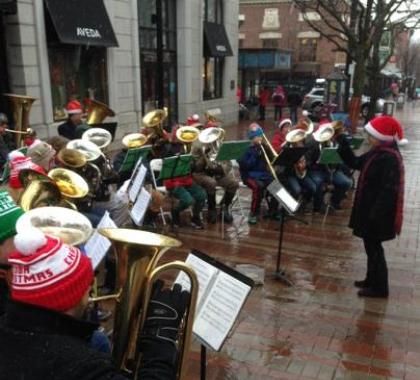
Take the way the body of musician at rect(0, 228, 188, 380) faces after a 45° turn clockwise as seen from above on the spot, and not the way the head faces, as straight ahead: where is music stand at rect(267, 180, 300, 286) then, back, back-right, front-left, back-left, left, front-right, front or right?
front-left

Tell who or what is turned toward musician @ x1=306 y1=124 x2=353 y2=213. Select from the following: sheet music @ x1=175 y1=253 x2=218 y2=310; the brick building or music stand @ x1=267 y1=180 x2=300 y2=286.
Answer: the brick building

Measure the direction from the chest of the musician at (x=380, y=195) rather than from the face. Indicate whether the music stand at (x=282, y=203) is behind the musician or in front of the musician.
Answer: in front

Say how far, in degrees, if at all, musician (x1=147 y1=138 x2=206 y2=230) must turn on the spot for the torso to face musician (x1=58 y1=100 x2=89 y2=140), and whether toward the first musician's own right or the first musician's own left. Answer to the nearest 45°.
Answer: approximately 180°

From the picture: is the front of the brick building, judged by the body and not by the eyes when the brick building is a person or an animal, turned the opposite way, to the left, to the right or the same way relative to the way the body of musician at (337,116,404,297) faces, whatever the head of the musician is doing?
to the left

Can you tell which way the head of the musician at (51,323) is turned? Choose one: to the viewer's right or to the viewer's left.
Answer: to the viewer's right

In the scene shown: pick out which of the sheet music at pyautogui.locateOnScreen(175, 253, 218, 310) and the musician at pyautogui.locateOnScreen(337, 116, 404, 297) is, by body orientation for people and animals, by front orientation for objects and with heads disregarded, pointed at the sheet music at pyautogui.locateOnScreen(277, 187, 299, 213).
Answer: the musician

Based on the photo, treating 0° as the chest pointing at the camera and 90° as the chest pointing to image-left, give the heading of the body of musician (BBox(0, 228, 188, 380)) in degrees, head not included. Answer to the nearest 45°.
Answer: approximately 225°

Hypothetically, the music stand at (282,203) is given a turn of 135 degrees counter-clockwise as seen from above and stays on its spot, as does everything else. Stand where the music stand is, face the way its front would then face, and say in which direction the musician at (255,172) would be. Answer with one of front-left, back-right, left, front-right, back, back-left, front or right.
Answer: front

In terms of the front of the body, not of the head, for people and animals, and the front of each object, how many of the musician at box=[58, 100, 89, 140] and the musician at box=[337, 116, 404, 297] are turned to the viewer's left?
1

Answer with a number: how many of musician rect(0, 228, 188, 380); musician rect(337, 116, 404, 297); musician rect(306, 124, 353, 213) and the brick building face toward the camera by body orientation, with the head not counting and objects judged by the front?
2

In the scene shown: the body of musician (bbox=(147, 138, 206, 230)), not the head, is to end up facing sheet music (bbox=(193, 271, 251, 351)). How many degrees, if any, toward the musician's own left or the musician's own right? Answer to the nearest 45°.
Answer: approximately 45° to the musician's own right

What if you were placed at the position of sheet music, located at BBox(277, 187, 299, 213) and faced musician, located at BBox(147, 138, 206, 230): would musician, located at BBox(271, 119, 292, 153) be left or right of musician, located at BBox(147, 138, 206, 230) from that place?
right

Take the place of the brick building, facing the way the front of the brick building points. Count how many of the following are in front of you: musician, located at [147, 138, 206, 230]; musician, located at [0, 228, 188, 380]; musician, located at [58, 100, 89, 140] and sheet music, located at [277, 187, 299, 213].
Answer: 4

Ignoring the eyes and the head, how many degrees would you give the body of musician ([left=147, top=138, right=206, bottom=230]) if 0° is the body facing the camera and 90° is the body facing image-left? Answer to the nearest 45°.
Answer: approximately 315°

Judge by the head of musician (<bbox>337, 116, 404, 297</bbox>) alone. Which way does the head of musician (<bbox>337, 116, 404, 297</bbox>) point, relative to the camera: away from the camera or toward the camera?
away from the camera

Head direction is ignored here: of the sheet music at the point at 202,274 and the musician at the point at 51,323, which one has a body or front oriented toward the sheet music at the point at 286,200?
the musician

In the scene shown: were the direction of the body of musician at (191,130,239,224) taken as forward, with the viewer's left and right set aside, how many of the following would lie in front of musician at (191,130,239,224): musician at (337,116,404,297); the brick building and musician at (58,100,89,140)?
1

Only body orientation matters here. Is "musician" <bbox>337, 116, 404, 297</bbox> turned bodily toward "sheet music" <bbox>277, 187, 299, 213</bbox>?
yes
